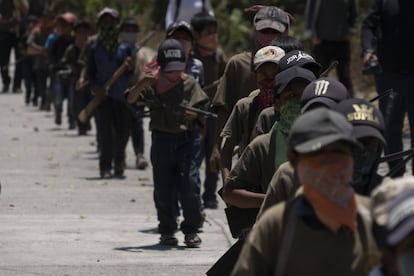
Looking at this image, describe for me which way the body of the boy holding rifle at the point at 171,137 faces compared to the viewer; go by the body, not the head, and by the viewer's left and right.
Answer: facing the viewer

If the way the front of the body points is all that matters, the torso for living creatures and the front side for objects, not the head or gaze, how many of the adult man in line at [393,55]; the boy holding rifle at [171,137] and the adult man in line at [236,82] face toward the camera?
3

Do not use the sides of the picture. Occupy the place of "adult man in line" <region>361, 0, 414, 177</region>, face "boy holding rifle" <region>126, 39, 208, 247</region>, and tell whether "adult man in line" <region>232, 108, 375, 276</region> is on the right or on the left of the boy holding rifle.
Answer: left

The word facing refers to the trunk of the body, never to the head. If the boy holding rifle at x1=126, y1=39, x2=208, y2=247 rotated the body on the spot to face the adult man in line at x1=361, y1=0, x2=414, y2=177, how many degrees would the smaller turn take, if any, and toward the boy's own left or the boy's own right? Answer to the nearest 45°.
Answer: approximately 135° to the boy's own left

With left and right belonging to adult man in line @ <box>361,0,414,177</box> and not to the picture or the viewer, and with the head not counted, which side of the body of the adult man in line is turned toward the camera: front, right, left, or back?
front

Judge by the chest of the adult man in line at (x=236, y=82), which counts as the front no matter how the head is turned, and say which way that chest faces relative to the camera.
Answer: toward the camera

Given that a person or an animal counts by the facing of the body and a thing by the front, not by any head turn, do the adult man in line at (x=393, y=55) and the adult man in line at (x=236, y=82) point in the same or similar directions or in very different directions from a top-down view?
same or similar directions

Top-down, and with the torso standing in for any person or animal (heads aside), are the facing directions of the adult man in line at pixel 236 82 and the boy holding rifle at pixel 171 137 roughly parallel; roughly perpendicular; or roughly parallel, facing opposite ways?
roughly parallel

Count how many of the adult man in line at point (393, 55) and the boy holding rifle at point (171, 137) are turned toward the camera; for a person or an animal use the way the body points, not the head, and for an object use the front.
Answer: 2

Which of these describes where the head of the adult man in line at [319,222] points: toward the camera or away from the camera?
toward the camera

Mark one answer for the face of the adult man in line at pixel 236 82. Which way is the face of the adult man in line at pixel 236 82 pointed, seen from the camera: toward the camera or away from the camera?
toward the camera

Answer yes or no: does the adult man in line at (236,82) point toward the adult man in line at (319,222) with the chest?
yes

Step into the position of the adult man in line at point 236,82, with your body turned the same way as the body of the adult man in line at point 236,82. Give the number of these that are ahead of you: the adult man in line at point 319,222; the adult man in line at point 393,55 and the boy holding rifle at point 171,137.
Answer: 1

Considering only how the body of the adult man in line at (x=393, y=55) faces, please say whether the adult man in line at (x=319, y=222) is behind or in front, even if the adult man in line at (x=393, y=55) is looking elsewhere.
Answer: in front

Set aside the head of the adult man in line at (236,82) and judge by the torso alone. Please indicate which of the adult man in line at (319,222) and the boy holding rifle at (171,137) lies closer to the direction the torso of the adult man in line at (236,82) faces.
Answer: the adult man in line

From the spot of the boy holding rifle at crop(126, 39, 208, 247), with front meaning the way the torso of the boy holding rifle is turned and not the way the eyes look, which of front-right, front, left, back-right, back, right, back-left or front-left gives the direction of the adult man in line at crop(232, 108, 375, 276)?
front

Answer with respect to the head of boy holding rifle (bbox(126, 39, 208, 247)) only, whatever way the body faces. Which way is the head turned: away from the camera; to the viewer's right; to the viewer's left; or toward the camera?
toward the camera

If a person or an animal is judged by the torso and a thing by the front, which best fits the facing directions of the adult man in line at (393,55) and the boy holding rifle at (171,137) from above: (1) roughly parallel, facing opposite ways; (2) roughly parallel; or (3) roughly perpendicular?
roughly parallel
